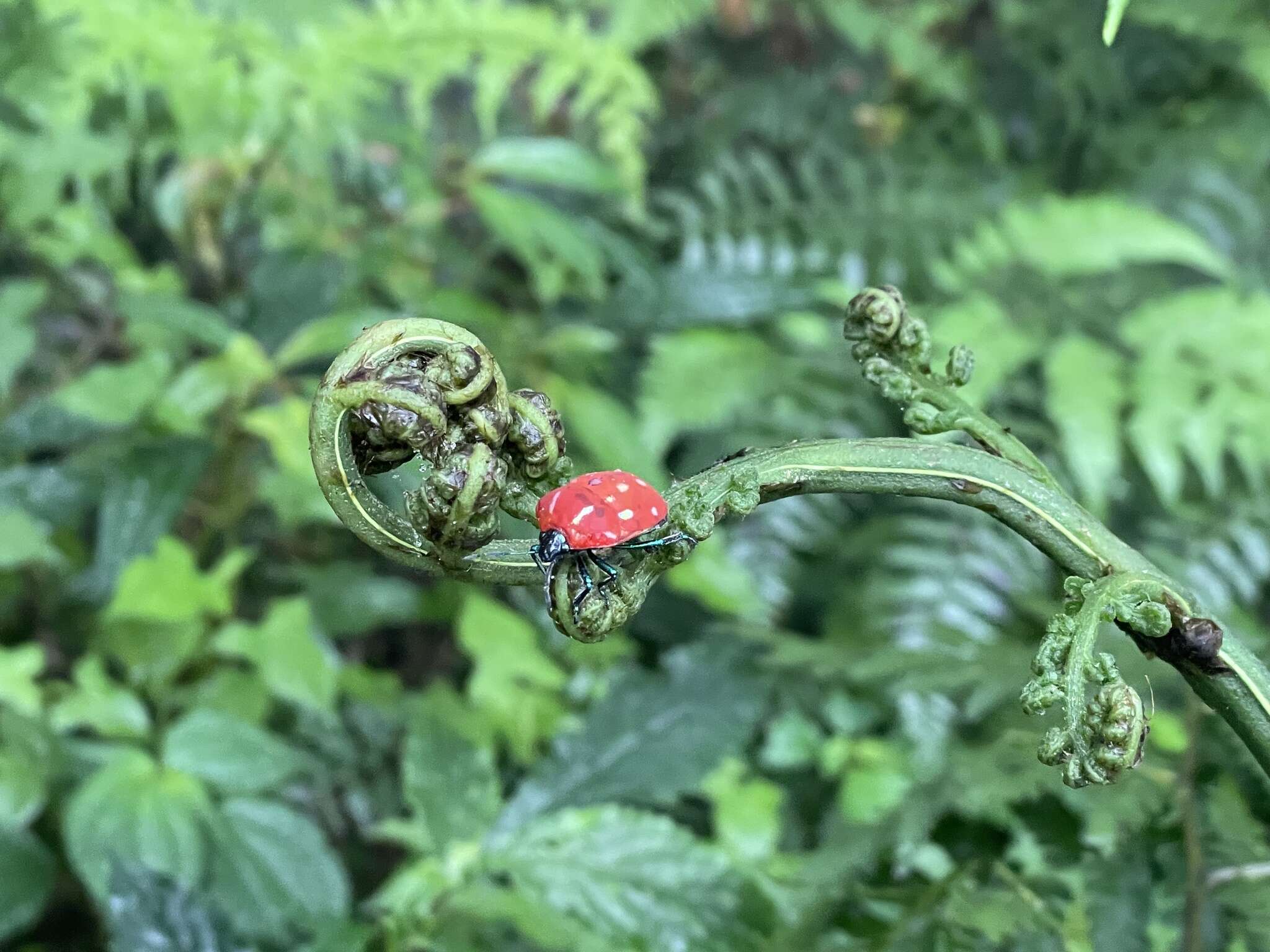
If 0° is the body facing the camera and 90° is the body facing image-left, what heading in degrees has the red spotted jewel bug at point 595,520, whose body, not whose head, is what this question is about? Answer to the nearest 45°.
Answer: approximately 45°

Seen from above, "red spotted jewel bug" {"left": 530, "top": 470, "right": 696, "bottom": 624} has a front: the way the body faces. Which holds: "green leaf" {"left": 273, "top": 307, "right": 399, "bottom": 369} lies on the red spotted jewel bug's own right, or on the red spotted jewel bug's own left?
on the red spotted jewel bug's own right

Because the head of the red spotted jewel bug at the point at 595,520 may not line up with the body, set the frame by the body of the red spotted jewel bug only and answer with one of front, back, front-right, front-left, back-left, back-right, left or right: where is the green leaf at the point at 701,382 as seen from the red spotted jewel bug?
back-right

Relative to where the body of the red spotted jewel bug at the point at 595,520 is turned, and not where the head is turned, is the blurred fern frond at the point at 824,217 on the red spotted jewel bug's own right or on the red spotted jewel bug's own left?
on the red spotted jewel bug's own right

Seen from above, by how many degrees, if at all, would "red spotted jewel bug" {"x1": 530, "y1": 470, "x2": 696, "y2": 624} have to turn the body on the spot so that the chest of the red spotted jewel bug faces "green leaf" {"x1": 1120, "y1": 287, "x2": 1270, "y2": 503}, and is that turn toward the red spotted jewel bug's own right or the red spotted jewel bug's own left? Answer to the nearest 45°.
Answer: approximately 180°

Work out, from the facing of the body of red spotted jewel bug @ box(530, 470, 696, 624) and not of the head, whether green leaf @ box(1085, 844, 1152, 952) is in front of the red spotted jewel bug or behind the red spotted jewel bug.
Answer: behind
